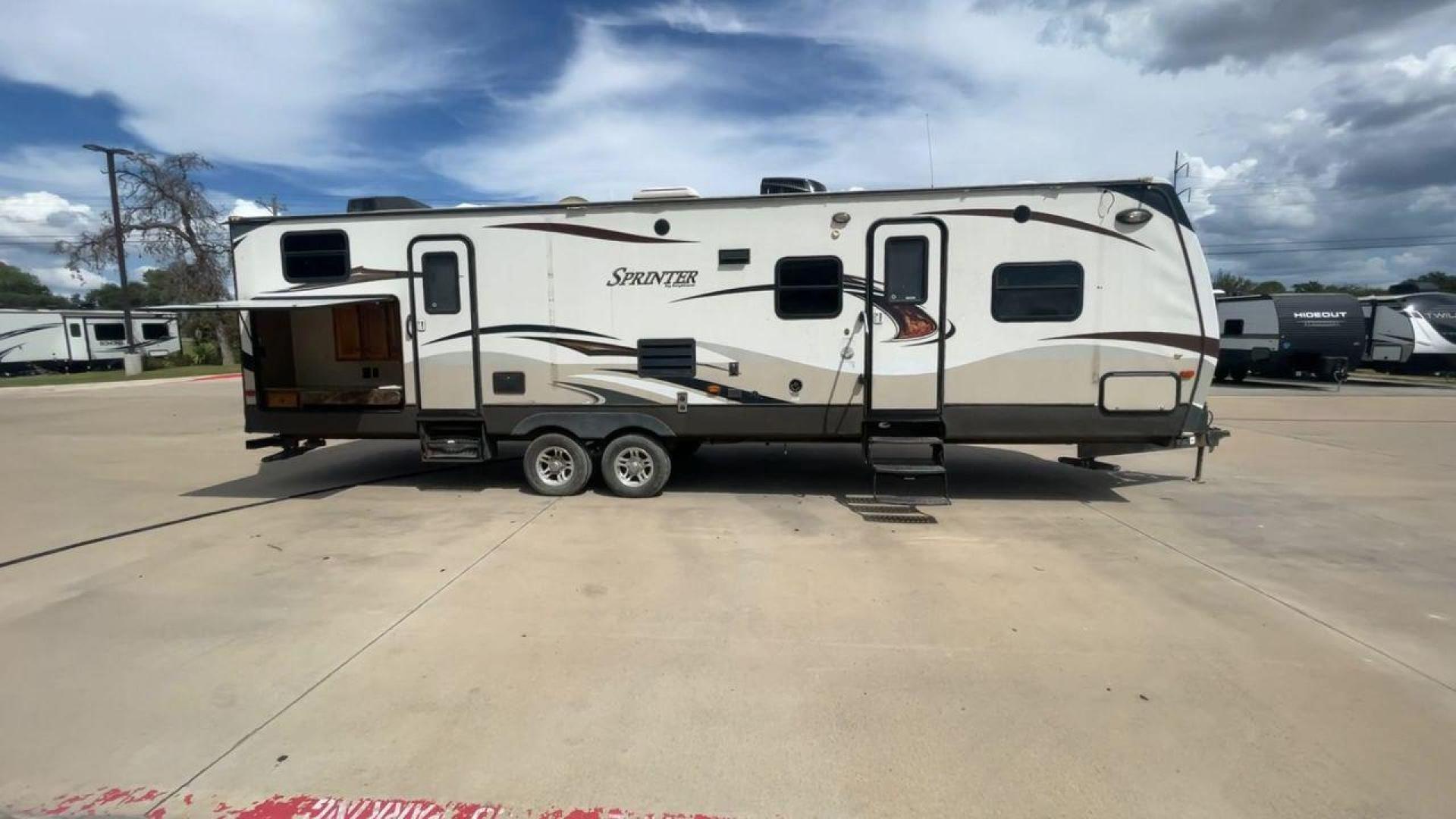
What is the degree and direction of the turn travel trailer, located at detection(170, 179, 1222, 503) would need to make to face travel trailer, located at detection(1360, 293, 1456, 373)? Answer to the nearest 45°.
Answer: approximately 45° to its left

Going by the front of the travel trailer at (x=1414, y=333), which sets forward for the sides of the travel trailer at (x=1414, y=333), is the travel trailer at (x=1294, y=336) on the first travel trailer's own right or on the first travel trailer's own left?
on the first travel trailer's own right

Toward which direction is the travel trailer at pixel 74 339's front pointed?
to the viewer's right

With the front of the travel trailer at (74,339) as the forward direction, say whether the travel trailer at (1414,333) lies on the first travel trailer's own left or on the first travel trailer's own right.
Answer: on the first travel trailer's own right

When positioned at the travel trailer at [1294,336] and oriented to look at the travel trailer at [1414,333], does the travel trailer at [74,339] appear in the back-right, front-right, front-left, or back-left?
back-left

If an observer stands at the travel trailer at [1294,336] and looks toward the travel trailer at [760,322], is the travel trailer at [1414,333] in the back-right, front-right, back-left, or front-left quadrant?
back-left

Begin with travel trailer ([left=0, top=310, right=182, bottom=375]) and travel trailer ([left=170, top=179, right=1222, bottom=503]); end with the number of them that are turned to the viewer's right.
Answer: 2

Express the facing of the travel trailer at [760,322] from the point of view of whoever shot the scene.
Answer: facing to the right of the viewer

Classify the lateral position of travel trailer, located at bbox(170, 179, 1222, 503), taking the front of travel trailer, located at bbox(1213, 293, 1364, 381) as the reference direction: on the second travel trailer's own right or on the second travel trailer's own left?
on the second travel trailer's own right
